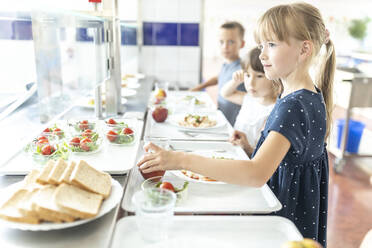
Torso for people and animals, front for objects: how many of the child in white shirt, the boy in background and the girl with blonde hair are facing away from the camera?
0

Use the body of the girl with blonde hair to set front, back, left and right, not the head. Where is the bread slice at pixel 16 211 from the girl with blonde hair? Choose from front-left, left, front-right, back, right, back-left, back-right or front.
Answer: front-left

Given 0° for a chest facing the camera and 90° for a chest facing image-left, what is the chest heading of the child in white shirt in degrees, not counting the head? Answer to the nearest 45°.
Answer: approximately 45°

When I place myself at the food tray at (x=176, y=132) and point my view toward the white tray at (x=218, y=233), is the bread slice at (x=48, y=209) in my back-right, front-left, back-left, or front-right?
front-right

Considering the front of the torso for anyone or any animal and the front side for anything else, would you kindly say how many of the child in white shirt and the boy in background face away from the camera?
0

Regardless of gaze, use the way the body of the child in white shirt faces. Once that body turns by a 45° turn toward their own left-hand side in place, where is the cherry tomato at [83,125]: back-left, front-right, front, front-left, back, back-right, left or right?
front-right

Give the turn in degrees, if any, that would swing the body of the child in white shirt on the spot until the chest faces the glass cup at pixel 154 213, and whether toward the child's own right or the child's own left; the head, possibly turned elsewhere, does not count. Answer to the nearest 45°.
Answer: approximately 45° to the child's own left

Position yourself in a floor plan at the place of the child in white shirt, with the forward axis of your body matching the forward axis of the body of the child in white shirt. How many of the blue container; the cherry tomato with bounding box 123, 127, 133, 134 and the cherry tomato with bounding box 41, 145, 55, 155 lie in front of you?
2

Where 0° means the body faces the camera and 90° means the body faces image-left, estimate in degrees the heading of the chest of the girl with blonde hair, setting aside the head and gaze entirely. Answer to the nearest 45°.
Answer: approximately 90°

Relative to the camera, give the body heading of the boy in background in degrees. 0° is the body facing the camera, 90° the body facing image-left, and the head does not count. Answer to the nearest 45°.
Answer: approximately 45°

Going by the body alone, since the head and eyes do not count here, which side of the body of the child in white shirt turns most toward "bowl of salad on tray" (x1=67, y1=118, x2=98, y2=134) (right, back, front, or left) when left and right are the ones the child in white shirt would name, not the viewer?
front

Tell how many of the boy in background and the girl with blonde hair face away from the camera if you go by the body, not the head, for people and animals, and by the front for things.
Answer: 0

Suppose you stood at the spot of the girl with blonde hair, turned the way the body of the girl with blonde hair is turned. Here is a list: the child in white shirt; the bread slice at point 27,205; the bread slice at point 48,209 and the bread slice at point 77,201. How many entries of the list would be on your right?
1

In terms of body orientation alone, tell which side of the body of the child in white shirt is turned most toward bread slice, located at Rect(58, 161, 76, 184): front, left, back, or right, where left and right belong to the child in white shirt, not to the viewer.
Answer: front

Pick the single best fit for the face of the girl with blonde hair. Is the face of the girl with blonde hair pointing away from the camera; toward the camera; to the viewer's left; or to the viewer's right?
to the viewer's left

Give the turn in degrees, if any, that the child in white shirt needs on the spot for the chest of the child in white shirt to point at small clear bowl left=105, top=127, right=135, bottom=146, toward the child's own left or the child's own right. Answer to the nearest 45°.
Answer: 0° — they already face it

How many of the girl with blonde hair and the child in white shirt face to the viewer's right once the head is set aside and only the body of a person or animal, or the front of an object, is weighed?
0

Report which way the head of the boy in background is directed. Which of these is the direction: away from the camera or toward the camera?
toward the camera
